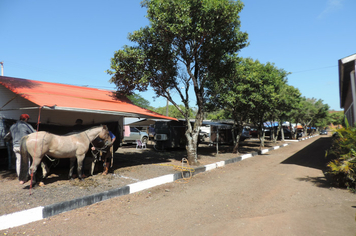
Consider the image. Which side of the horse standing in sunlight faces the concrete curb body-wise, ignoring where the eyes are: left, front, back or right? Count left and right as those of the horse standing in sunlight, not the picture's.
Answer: right

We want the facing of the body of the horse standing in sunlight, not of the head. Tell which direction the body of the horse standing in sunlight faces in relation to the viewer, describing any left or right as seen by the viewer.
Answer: facing to the right of the viewer

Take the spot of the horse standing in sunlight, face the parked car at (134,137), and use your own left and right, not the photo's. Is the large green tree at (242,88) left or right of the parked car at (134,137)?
right

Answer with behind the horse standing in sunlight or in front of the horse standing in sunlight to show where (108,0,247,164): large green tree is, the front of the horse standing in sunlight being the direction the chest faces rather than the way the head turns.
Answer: in front

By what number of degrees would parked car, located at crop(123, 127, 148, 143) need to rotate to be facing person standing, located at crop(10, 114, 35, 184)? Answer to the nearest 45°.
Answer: approximately 90° to its right
